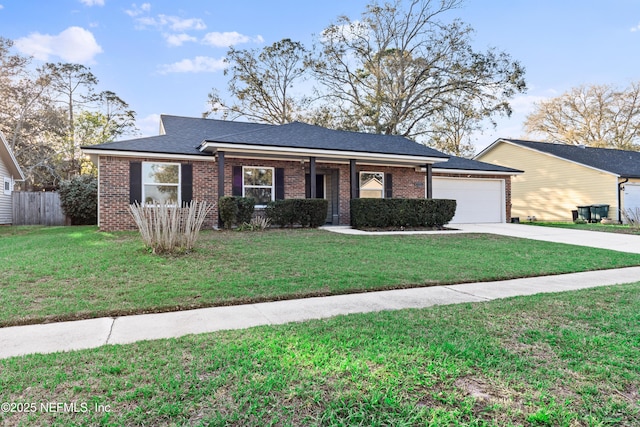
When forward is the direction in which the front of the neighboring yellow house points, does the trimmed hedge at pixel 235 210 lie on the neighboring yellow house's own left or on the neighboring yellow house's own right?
on the neighboring yellow house's own right

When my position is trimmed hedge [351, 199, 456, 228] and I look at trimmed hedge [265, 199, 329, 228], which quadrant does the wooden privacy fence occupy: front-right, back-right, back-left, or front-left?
front-right

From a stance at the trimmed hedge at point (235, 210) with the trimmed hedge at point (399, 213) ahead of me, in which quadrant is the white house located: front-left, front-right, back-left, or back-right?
back-left

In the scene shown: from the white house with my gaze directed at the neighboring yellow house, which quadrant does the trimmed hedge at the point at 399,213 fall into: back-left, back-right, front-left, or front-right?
front-right

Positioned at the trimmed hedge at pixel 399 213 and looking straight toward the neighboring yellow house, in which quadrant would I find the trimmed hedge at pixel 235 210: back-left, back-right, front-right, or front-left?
back-left

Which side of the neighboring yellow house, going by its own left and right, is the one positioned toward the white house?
right

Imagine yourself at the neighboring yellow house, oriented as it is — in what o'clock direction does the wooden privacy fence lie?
The wooden privacy fence is roughly at 3 o'clock from the neighboring yellow house.

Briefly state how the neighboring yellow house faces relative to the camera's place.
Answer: facing the viewer and to the right of the viewer

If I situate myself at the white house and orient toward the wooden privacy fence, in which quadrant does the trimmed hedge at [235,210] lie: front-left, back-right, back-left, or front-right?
front-right

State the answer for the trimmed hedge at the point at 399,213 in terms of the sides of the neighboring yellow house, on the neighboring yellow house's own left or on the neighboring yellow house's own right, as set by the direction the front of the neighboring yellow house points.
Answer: on the neighboring yellow house's own right

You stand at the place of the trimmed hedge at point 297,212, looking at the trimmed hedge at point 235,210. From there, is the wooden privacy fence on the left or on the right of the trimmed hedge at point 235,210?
right

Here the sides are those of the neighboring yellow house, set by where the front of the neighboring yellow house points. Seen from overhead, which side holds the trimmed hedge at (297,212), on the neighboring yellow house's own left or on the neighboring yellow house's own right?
on the neighboring yellow house's own right

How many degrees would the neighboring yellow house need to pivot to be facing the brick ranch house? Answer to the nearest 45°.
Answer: approximately 90° to its right
